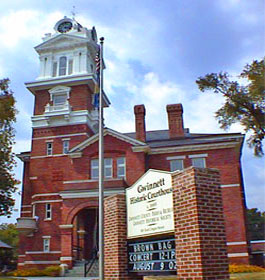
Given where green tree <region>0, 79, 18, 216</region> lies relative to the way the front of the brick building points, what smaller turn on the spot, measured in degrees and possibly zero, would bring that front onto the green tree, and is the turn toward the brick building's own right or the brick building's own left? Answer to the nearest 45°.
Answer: approximately 90° to the brick building's own right

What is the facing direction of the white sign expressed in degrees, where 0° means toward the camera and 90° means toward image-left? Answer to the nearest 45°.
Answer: approximately 45°

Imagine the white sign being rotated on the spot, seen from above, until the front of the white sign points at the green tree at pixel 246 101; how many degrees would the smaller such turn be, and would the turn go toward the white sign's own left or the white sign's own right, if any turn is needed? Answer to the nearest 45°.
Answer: approximately 180°

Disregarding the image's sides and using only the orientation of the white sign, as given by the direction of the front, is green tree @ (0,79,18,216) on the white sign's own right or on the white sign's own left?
on the white sign's own right

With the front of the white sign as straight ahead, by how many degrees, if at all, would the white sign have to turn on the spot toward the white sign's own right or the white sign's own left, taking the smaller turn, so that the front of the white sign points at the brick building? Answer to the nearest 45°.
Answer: approximately 135° to the white sign's own right
